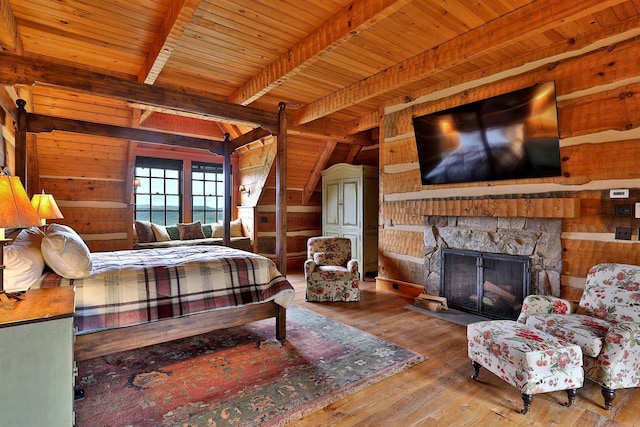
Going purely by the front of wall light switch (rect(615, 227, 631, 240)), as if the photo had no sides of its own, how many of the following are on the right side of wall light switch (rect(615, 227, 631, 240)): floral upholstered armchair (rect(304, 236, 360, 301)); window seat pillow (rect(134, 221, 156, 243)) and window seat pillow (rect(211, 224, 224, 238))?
3

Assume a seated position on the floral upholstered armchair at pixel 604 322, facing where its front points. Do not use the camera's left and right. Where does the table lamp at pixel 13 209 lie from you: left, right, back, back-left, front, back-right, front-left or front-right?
front

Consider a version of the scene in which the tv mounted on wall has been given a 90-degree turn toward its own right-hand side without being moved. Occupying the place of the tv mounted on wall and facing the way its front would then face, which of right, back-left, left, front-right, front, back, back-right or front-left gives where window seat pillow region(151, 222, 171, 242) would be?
front-left

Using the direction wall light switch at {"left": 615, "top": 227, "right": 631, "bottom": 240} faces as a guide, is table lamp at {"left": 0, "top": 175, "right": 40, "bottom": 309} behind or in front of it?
in front

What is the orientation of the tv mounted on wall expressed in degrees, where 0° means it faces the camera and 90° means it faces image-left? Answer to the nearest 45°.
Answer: approximately 45°

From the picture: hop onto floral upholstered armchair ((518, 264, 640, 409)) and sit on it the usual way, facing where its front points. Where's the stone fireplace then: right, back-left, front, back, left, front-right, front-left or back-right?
right

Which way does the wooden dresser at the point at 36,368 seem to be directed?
to the viewer's right

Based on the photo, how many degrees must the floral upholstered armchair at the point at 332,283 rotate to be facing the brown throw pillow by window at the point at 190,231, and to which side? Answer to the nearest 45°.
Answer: approximately 135° to its right

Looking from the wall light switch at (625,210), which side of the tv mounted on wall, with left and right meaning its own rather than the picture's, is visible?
left

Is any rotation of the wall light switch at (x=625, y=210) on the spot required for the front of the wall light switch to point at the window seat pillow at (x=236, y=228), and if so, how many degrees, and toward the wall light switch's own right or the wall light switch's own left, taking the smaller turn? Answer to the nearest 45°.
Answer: approximately 90° to the wall light switch's own right

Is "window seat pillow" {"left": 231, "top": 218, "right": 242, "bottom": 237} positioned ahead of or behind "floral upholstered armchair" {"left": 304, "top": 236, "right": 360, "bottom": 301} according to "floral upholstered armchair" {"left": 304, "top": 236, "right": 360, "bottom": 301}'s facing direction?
behind

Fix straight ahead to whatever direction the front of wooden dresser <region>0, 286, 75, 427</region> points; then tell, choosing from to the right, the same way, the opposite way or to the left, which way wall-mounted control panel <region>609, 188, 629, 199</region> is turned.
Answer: the opposite way

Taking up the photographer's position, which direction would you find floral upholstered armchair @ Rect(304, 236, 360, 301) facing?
facing the viewer
